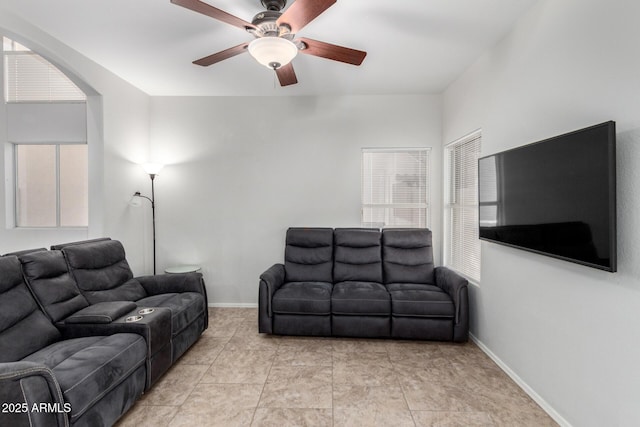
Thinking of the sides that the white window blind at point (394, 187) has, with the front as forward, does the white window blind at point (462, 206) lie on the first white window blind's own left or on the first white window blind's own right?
on the first white window blind's own left

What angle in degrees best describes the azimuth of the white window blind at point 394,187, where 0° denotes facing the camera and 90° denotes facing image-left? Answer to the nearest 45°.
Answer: approximately 0°

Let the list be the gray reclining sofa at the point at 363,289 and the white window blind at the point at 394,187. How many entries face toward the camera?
2

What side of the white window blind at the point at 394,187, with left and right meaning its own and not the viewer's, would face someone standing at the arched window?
right

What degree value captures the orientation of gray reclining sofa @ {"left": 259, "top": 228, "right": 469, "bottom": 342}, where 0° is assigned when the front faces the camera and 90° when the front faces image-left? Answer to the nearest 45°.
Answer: approximately 0°

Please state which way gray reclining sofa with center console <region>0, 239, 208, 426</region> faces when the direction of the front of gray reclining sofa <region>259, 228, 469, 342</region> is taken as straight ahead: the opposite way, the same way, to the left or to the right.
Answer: to the left

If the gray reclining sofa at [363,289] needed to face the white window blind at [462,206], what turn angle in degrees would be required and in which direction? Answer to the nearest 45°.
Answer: approximately 135° to its left

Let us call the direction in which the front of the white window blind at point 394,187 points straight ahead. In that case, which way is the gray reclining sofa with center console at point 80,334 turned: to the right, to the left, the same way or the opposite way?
to the left

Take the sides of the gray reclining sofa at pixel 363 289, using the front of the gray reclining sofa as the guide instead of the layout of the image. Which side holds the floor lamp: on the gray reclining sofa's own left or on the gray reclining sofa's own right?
on the gray reclining sofa's own right
